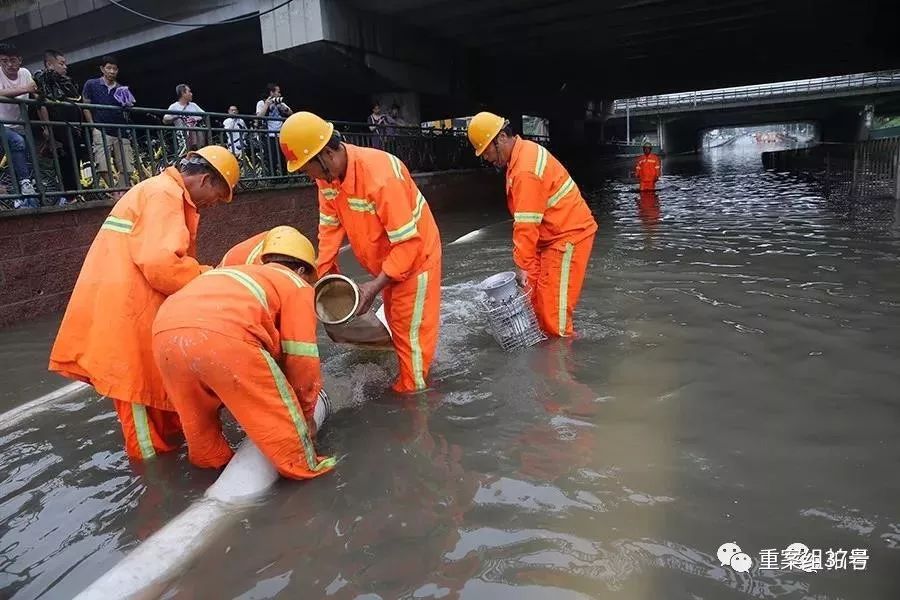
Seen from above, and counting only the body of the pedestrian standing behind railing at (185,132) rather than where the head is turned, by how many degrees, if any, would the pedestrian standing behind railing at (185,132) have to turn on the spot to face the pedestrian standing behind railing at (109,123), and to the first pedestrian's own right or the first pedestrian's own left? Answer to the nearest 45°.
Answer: approximately 90° to the first pedestrian's own right

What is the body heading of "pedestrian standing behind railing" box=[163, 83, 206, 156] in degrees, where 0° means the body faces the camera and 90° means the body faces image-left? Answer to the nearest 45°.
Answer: approximately 315°

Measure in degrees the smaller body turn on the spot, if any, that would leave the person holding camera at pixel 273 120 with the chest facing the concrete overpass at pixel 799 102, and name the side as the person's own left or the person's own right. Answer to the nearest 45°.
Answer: approximately 90° to the person's own left

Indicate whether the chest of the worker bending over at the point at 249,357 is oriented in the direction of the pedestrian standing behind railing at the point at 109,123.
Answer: no

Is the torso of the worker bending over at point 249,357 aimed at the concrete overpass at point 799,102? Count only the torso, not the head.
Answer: yes

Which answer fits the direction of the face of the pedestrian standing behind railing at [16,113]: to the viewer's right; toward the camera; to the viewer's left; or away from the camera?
toward the camera

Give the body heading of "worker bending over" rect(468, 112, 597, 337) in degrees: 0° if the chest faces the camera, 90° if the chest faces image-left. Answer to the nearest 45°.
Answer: approximately 90°

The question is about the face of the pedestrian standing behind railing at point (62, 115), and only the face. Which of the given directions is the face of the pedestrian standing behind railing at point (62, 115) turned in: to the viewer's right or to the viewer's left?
to the viewer's right

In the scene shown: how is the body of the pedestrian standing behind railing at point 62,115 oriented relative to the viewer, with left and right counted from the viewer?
facing the viewer and to the right of the viewer

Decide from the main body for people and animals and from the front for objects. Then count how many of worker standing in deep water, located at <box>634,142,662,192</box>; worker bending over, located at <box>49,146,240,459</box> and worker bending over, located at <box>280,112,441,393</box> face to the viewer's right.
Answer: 1

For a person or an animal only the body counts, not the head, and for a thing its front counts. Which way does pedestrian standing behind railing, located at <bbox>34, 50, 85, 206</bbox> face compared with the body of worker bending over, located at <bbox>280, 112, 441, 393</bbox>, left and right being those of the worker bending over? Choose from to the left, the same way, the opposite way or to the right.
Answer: to the left

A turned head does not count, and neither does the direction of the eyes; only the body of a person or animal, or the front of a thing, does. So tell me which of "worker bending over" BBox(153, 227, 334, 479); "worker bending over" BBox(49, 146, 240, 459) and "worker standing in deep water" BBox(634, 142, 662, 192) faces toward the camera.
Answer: the worker standing in deep water
